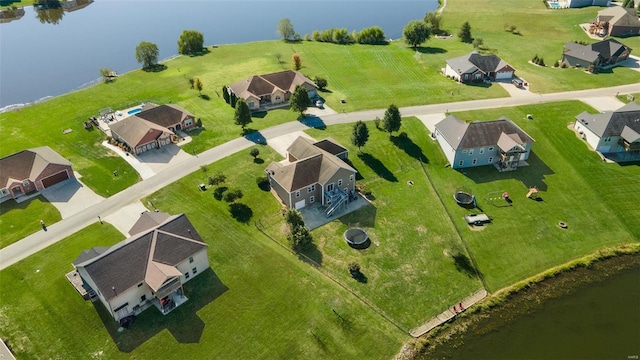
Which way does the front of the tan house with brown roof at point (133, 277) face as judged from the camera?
facing away from the viewer and to the left of the viewer
